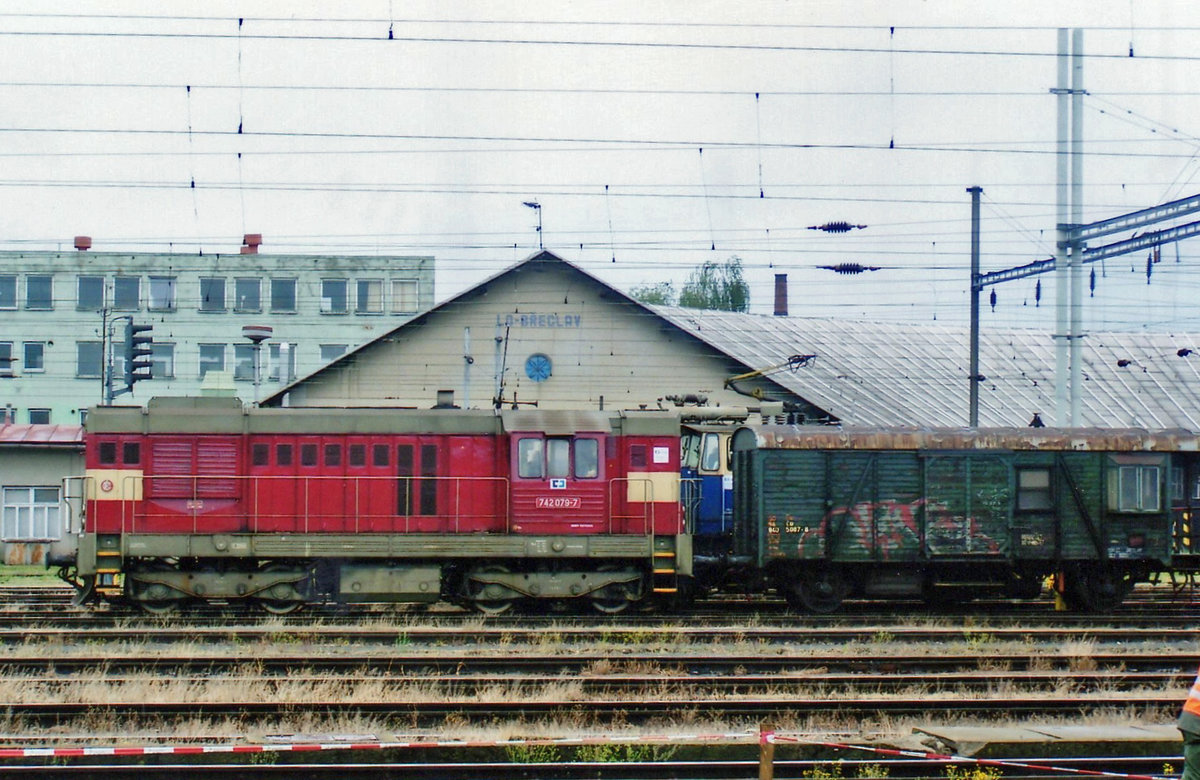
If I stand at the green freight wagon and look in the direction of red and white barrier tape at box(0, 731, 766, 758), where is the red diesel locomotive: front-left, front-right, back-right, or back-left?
front-right

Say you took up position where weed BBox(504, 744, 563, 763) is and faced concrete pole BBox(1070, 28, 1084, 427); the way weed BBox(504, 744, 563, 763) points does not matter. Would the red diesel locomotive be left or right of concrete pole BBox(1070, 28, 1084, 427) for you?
left

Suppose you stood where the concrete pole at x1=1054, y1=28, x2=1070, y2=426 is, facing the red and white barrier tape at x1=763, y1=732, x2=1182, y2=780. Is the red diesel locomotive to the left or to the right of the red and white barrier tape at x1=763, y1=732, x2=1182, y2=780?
right
